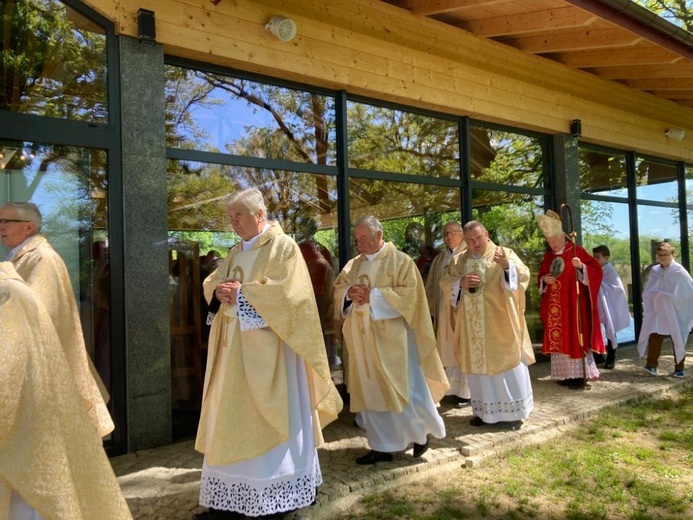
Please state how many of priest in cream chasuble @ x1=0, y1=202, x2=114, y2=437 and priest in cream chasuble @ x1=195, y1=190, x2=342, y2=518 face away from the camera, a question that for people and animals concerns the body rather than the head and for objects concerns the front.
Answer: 0

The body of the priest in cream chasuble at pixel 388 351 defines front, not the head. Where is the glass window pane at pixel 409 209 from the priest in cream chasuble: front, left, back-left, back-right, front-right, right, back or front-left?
back-right

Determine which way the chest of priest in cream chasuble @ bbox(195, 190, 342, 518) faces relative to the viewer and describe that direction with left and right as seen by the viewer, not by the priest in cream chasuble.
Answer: facing the viewer and to the left of the viewer

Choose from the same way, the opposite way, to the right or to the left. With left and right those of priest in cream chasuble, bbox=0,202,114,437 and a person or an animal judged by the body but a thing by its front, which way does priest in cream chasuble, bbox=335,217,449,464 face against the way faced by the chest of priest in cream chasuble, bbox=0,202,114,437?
the same way

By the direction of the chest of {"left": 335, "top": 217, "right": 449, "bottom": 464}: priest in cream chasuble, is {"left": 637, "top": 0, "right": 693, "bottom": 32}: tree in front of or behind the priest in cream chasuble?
behind

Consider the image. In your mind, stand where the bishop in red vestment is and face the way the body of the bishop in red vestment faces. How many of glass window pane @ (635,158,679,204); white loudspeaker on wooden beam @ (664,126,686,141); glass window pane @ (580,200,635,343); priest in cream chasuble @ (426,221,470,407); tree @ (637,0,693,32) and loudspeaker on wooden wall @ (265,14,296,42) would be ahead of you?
2

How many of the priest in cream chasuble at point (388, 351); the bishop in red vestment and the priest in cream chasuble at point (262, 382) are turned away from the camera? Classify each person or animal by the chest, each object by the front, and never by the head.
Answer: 0

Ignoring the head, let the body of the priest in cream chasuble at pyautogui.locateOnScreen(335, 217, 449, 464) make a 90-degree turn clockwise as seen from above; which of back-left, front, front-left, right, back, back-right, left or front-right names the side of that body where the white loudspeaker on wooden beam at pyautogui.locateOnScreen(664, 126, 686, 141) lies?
right

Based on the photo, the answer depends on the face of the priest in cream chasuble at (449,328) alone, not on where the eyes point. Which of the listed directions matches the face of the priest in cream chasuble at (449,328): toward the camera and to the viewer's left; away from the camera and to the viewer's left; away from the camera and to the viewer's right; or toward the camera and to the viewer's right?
toward the camera and to the viewer's left

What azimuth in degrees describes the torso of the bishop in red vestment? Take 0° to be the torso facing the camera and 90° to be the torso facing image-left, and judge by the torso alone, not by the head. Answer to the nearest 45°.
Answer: approximately 45°

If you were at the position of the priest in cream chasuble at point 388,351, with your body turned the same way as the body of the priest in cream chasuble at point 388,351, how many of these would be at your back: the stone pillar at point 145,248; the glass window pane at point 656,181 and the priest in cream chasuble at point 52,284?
1

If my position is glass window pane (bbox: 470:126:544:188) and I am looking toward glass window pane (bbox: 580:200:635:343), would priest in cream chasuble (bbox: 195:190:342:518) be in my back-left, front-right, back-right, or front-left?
back-right

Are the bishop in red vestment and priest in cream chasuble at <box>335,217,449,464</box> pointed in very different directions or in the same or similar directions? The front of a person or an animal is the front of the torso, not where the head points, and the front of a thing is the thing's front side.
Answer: same or similar directions

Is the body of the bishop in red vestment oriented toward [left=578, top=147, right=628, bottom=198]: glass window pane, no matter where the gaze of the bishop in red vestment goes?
no
